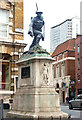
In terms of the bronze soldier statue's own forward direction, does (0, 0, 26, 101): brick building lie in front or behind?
behind

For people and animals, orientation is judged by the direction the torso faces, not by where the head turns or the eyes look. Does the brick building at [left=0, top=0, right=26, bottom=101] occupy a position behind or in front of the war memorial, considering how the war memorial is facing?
behind

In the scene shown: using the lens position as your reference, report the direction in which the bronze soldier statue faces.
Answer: facing the viewer and to the right of the viewer
